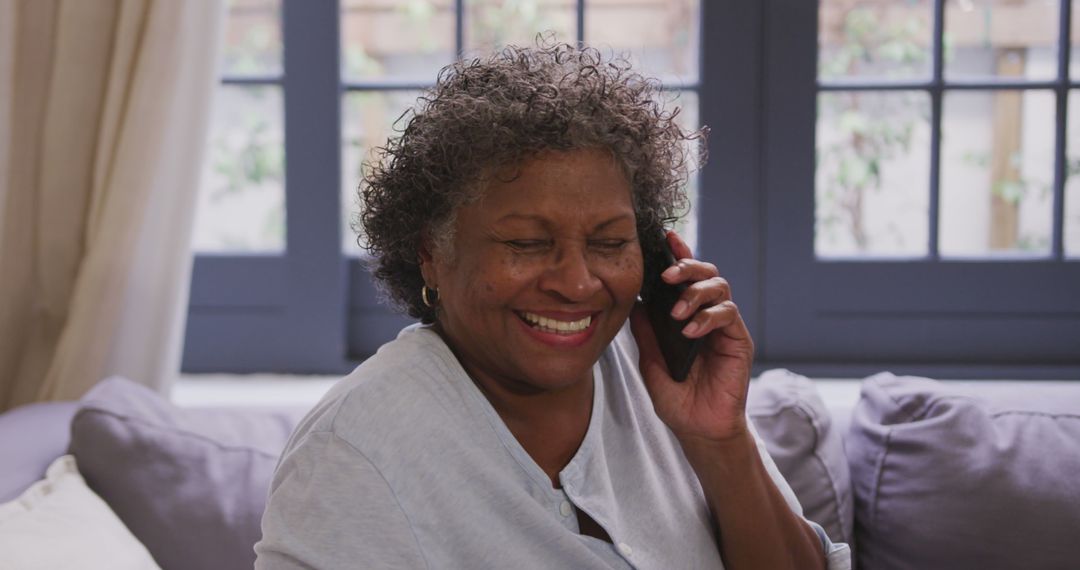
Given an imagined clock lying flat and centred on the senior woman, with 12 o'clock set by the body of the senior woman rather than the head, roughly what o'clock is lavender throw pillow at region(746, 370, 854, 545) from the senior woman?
The lavender throw pillow is roughly at 9 o'clock from the senior woman.

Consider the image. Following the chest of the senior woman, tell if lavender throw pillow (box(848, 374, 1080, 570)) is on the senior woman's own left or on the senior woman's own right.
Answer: on the senior woman's own left

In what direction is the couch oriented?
toward the camera

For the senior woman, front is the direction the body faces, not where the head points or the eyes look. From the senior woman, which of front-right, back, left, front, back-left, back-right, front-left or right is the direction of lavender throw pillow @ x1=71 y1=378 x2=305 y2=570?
back

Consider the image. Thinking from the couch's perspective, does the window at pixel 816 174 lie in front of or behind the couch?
behind

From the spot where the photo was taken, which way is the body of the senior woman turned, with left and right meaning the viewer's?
facing the viewer and to the right of the viewer

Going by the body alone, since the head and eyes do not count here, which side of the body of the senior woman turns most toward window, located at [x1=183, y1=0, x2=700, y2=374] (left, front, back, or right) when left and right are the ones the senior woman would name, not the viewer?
back
